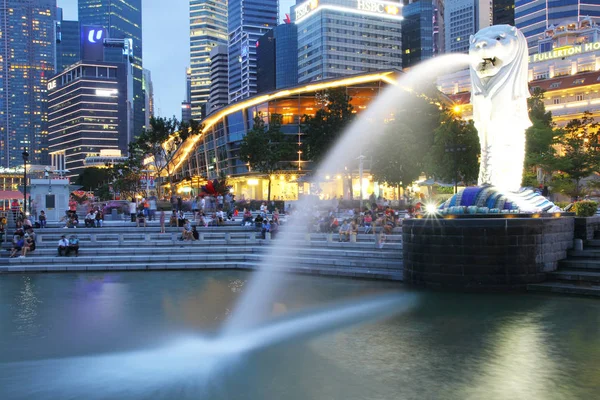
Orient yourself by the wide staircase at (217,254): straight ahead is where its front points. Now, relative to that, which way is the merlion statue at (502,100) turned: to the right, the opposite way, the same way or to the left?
to the right

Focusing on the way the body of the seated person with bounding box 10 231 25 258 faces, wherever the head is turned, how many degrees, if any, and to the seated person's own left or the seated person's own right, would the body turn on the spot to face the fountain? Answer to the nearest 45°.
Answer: approximately 90° to the seated person's own left

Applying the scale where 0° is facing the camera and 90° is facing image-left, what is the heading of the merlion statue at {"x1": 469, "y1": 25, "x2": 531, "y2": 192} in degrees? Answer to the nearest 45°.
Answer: approximately 45°

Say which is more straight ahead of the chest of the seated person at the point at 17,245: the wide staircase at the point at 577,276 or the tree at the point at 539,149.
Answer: the wide staircase

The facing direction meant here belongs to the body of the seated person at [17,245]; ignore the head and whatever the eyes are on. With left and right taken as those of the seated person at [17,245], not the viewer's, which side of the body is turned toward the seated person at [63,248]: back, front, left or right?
left

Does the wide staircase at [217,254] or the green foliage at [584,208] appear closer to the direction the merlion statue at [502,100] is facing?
the wide staircase

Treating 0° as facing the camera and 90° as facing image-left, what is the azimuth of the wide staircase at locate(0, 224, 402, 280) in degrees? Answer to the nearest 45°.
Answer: approximately 0°
